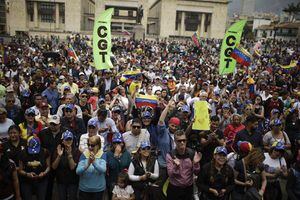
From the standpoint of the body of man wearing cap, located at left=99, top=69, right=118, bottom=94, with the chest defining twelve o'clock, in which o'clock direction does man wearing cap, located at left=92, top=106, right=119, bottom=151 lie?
man wearing cap, located at left=92, top=106, right=119, bottom=151 is roughly at 12 o'clock from man wearing cap, located at left=99, top=69, right=118, bottom=94.

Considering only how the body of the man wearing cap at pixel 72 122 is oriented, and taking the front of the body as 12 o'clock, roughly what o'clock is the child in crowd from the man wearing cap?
The child in crowd is roughly at 11 o'clock from the man wearing cap.

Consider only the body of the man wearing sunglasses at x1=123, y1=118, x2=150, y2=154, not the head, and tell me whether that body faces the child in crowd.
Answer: yes

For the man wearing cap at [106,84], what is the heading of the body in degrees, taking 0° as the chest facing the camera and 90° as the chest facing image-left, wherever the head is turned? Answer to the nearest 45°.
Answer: approximately 0°

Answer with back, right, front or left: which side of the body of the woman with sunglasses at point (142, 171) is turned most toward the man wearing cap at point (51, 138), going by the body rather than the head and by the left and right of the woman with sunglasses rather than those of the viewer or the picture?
right

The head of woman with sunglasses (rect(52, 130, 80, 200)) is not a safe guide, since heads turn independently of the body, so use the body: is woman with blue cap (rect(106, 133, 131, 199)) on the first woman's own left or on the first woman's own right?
on the first woman's own left
